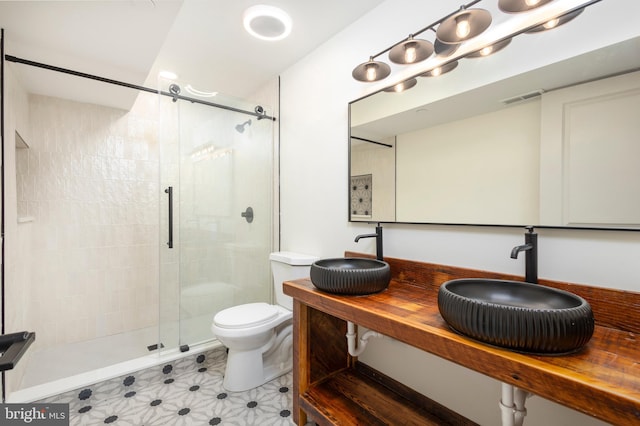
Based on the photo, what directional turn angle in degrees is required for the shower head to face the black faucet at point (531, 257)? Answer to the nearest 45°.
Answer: approximately 90° to its left

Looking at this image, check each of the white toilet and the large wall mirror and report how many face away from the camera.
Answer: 0

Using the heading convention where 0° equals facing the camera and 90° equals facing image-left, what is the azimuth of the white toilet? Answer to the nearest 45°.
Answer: approximately 45°

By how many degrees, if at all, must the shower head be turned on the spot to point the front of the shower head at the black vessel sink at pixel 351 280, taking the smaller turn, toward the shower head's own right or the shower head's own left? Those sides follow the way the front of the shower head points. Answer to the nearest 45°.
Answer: approximately 45° to the shower head's own left

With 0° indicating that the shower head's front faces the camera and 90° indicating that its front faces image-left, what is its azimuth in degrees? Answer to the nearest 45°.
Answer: approximately 45°

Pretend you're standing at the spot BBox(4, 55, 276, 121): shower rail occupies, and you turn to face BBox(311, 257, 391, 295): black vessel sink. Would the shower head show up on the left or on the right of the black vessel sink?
left

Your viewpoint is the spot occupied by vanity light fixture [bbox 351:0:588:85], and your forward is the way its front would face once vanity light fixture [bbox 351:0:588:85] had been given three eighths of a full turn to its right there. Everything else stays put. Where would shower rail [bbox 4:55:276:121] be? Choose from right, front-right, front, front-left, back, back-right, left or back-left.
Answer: left

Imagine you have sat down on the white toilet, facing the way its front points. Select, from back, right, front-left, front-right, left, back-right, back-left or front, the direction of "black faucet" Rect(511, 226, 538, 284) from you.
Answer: left

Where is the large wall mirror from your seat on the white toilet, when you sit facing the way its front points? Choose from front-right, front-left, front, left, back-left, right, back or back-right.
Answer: left

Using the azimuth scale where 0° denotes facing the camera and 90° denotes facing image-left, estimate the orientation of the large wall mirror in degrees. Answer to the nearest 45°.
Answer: approximately 45°
